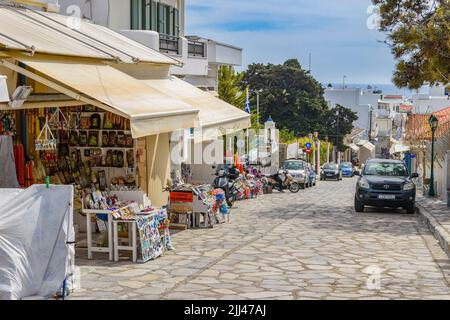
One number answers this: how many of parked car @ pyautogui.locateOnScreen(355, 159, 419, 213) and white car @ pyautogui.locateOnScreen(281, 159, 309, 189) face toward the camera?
2

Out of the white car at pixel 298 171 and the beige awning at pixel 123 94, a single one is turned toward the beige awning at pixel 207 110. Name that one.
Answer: the white car

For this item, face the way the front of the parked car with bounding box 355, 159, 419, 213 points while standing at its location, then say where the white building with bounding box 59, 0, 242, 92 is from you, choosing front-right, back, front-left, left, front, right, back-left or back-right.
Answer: right

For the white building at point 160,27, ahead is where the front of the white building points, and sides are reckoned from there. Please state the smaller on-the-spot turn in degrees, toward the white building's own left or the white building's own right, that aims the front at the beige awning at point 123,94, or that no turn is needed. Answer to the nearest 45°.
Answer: approximately 45° to the white building's own right

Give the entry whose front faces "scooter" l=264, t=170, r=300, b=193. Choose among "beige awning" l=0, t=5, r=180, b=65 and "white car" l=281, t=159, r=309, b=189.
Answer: the white car

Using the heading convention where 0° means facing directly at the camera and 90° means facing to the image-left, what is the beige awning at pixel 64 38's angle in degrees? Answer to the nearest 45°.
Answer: approximately 315°

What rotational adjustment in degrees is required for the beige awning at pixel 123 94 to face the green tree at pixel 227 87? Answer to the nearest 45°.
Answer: approximately 135° to its left

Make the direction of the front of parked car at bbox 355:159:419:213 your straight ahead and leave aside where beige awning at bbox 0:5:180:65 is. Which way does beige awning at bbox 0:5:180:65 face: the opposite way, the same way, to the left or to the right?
to the left

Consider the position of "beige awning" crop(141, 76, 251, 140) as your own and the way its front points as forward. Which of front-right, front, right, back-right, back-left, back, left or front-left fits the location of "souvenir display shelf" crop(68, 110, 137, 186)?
right

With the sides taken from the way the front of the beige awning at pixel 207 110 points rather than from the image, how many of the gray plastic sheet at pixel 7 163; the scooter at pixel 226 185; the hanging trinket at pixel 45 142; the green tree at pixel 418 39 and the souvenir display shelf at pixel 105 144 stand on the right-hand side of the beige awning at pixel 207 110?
3

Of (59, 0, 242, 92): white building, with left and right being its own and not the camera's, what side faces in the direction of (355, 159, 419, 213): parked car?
front

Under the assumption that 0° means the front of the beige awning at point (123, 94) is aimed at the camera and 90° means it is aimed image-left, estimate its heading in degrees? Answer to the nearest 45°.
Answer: approximately 315°

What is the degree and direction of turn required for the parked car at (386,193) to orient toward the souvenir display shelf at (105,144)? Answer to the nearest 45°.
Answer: approximately 45° to its right

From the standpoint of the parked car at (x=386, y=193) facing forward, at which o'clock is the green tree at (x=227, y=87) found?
The green tree is roughly at 5 o'clock from the parked car.

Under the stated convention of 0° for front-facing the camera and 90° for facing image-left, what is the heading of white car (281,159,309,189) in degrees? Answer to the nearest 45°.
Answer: approximately 0°

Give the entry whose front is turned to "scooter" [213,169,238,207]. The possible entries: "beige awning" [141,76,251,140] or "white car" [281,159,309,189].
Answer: the white car

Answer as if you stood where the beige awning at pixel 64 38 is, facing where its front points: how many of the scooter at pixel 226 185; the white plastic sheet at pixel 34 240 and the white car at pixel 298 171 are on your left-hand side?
2

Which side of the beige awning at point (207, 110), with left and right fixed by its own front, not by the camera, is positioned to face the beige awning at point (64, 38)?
right
